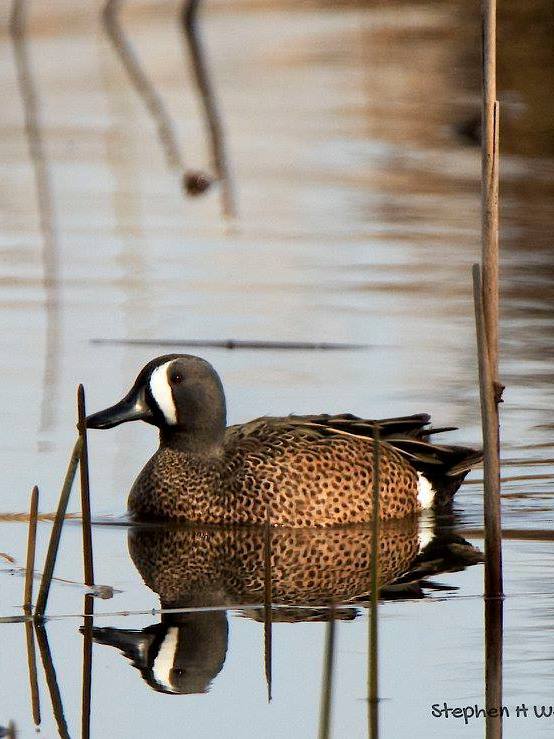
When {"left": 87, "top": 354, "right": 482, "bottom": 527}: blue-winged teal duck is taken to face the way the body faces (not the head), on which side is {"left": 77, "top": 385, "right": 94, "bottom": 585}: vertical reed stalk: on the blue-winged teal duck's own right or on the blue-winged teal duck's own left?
on the blue-winged teal duck's own left

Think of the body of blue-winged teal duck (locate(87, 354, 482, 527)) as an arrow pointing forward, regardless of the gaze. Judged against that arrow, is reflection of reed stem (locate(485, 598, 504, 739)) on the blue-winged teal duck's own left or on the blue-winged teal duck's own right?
on the blue-winged teal duck's own left

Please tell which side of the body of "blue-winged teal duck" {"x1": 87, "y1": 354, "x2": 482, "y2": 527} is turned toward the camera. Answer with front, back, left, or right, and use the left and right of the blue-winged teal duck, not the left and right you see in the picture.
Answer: left

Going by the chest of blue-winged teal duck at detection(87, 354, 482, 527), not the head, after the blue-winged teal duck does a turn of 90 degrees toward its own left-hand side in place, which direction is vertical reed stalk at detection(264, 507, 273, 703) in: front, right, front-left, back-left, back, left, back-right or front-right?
front

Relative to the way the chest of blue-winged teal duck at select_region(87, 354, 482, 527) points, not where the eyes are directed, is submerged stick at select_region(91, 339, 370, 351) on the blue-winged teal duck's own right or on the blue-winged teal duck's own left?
on the blue-winged teal duck's own right

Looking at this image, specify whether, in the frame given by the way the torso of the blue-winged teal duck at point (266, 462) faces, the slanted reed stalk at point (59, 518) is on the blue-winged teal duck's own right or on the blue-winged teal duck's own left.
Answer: on the blue-winged teal duck's own left
